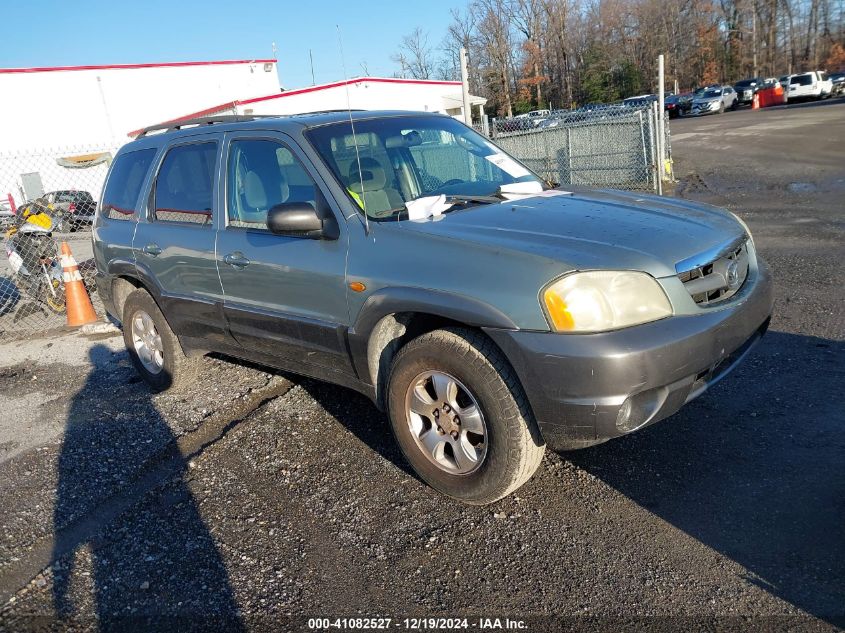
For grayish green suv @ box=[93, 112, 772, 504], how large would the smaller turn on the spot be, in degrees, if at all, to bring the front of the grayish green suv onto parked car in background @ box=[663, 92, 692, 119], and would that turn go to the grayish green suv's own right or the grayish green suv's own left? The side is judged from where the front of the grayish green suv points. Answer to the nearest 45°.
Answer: approximately 135° to the grayish green suv's own left

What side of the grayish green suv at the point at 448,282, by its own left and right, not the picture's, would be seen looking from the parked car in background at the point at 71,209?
back

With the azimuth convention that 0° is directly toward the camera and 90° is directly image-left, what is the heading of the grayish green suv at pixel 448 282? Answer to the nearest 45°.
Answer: approximately 315°

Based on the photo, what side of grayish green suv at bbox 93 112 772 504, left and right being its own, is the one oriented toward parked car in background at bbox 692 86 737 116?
left

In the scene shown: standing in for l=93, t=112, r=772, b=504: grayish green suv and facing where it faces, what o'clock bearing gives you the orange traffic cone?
The orange traffic cone is roughly at 6 o'clock from the grayish green suv.

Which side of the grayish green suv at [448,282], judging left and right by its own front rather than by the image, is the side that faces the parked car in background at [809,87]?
left

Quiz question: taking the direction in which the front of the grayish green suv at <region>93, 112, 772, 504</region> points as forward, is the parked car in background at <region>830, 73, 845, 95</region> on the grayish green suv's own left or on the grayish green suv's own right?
on the grayish green suv's own left
